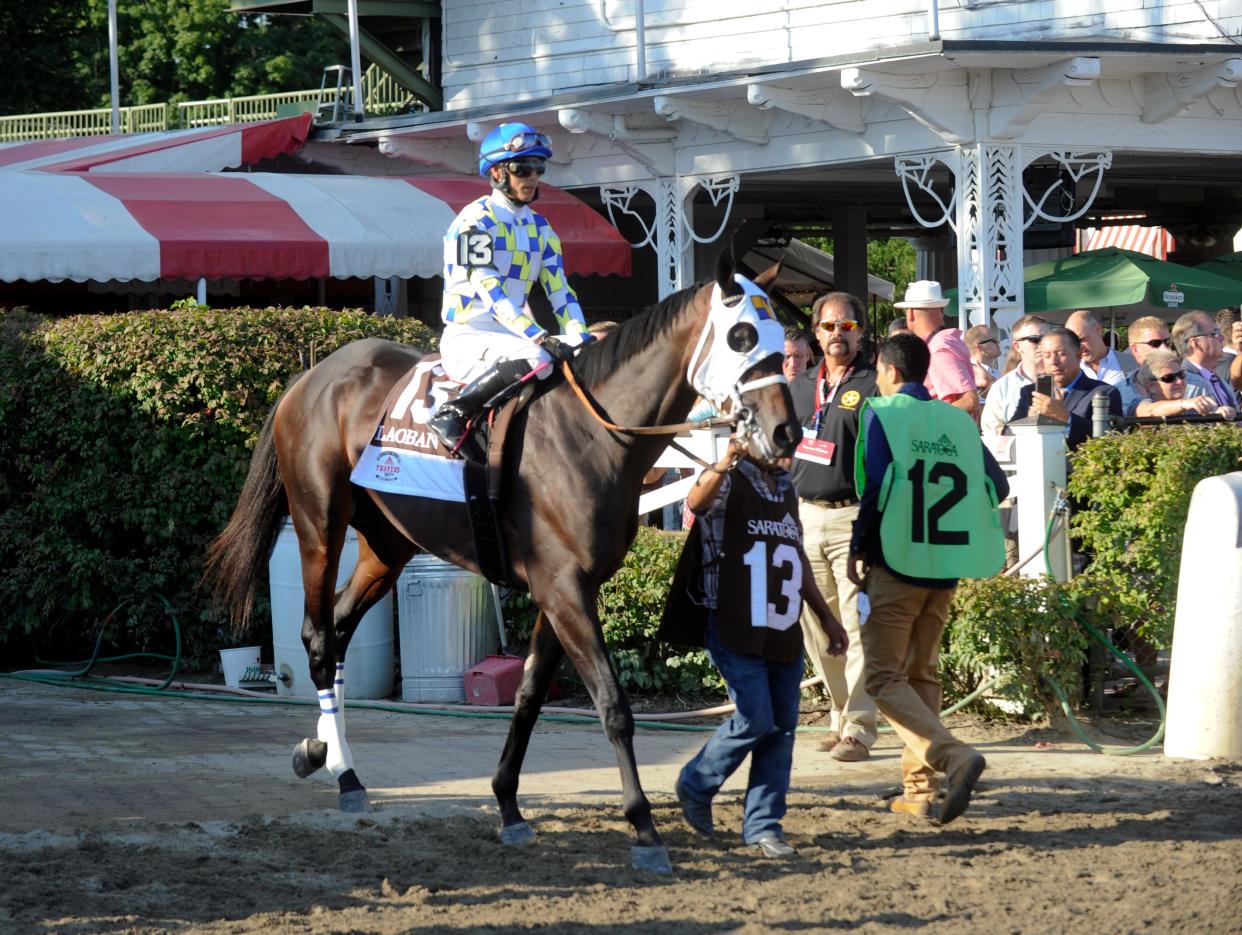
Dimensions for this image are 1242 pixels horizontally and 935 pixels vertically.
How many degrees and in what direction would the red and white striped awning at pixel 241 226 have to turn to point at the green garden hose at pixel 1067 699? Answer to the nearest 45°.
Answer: approximately 45° to its left

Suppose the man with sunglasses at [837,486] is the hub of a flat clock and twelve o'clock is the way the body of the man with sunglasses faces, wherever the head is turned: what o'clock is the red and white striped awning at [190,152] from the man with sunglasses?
The red and white striped awning is roughly at 5 o'clock from the man with sunglasses.

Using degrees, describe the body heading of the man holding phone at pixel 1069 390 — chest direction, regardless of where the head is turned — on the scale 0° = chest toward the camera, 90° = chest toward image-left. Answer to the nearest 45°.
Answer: approximately 45°

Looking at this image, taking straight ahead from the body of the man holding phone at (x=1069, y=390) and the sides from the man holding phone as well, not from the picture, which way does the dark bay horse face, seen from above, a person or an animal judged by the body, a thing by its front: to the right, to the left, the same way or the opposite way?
to the left

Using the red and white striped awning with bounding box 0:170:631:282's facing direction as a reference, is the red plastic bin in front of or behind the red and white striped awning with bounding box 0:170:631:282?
in front

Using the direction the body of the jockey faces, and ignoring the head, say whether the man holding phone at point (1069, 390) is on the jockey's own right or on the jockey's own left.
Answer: on the jockey's own left

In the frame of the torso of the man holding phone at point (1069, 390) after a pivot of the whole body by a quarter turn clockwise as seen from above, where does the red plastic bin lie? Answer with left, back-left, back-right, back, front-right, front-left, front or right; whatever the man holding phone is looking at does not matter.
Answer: front-left

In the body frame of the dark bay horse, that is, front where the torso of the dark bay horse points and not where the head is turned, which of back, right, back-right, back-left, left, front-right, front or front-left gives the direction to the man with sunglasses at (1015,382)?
left

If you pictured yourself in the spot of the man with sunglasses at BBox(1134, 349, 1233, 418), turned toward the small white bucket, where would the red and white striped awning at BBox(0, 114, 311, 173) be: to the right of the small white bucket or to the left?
right

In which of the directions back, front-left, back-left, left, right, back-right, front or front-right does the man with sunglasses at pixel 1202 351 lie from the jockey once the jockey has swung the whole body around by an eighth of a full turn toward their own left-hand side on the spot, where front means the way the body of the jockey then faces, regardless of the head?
front-left

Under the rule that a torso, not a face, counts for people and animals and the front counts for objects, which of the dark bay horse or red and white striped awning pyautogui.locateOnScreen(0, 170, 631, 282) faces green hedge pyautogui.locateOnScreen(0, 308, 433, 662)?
the red and white striped awning

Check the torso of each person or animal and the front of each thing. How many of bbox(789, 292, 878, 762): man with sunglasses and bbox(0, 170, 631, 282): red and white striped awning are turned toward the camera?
2

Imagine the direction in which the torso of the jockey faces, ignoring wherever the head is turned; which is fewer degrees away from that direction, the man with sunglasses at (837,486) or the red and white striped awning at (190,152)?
the man with sunglasses

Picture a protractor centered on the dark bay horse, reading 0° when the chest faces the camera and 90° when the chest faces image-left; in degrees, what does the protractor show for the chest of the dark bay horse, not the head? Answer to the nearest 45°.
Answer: approximately 315°

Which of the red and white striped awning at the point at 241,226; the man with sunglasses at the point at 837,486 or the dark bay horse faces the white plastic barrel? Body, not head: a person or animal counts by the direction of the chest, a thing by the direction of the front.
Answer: the red and white striped awning
